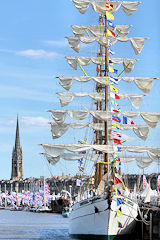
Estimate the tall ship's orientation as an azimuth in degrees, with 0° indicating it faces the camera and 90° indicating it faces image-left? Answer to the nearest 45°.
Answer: approximately 0°
